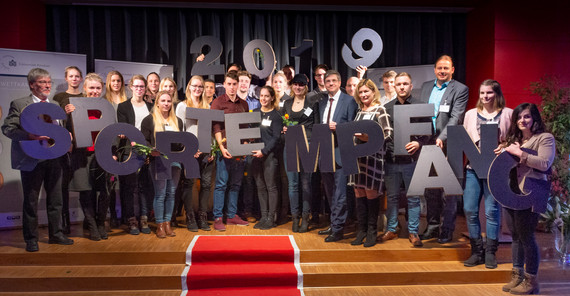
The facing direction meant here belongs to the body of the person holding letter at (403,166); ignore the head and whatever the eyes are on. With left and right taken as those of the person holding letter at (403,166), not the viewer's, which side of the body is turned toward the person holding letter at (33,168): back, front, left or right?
right

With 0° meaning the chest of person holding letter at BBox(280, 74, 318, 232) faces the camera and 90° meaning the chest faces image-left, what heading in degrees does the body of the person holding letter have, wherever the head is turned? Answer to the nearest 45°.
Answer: approximately 0°

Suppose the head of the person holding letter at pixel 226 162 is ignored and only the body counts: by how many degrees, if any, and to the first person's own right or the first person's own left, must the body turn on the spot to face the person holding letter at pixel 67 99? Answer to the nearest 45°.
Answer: approximately 90° to the first person's own right

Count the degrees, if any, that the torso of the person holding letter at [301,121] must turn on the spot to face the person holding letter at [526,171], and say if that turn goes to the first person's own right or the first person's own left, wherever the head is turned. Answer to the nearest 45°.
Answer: approximately 45° to the first person's own left

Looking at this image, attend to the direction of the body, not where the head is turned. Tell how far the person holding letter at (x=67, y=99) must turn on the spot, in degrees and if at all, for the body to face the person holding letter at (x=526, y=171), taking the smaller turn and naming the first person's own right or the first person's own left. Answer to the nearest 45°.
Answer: approximately 45° to the first person's own left

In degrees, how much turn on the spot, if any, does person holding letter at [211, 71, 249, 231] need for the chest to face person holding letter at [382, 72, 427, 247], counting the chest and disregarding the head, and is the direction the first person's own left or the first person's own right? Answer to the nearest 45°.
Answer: approximately 45° to the first person's own left
